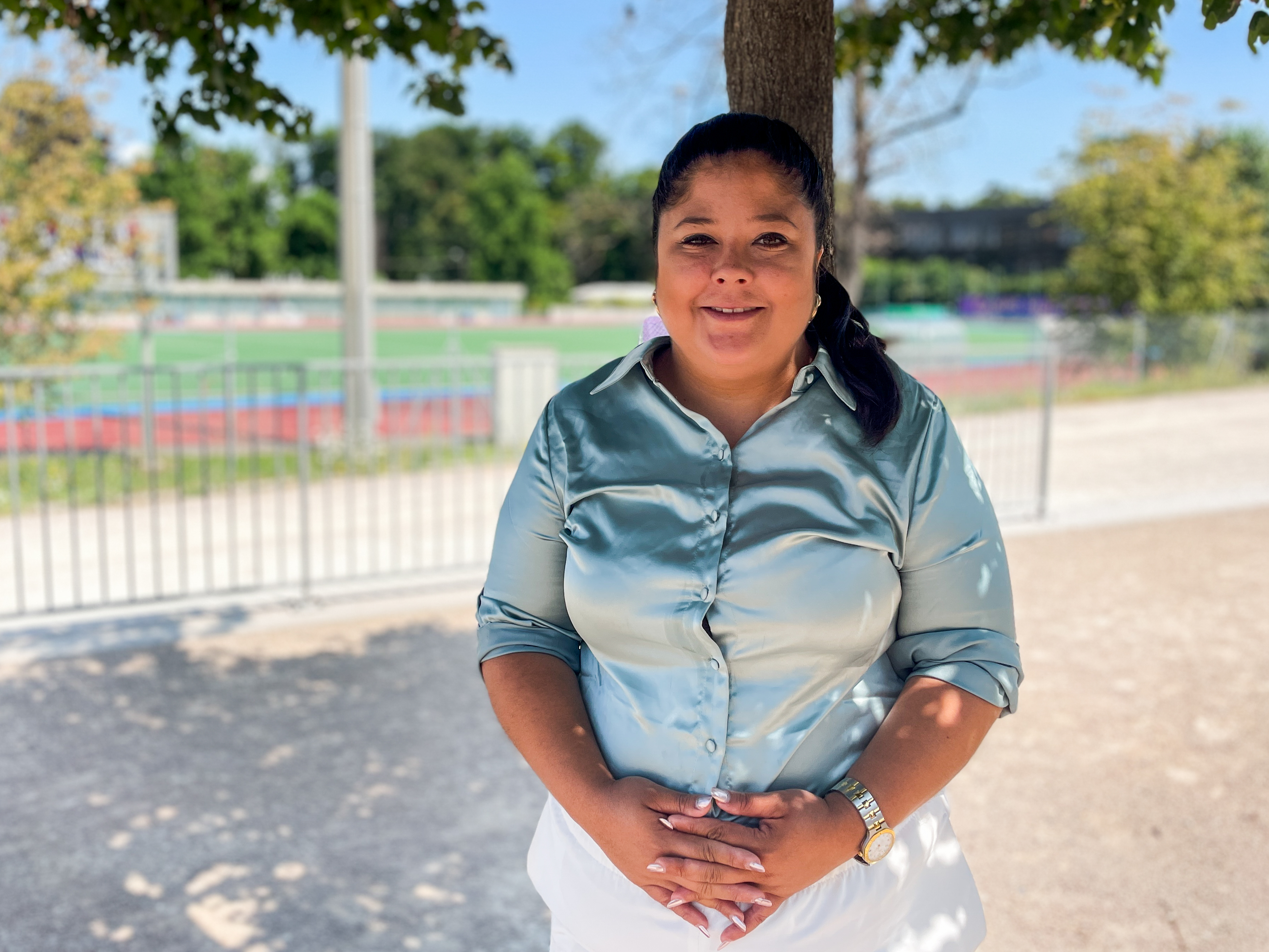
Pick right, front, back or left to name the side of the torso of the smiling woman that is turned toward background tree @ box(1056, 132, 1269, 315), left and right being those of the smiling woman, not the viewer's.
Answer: back

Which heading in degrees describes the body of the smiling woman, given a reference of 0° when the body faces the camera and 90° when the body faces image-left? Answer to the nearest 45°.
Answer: approximately 0°

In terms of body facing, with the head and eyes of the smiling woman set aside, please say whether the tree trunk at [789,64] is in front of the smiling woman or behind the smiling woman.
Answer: behind

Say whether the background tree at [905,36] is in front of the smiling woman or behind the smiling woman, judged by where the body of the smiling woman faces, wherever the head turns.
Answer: behind

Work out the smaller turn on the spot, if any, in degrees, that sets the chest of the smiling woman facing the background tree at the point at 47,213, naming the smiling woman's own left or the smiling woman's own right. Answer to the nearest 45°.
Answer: approximately 135° to the smiling woman's own right
